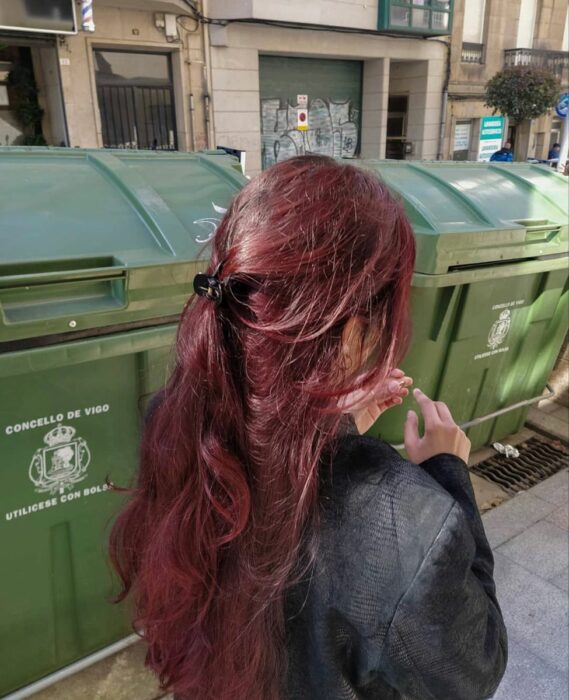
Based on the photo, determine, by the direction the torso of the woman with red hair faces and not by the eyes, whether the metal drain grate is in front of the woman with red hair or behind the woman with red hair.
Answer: in front

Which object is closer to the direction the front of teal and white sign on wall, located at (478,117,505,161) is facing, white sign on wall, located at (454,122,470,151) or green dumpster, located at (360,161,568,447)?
the green dumpster

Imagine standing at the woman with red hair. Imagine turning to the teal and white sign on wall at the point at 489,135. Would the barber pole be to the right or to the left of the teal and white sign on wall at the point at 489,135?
left

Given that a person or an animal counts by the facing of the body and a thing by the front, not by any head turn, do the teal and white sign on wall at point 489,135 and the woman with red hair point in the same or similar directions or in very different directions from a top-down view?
very different directions

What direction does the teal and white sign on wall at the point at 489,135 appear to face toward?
toward the camera

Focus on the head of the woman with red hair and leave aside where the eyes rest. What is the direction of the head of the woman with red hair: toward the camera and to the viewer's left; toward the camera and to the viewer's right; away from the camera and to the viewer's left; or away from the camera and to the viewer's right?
away from the camera and to the viewer's right

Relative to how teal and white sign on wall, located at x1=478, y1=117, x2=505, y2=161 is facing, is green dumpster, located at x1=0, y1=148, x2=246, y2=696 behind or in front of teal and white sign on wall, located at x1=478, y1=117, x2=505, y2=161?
in front

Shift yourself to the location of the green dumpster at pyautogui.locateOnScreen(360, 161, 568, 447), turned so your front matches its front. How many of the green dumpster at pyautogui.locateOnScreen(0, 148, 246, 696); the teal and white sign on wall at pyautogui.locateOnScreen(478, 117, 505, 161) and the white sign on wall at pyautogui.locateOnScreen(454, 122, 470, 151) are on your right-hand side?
1

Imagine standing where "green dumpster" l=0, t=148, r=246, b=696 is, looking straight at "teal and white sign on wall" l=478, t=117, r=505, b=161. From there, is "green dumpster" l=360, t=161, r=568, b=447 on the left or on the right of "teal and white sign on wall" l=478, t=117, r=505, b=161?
right

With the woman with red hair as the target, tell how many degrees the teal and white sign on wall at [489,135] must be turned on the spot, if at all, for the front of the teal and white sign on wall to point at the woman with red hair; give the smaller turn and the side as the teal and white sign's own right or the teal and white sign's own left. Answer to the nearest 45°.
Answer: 0° — it already faces them

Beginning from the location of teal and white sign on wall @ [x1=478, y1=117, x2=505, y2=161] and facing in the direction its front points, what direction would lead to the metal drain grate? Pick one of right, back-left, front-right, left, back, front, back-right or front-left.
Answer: front

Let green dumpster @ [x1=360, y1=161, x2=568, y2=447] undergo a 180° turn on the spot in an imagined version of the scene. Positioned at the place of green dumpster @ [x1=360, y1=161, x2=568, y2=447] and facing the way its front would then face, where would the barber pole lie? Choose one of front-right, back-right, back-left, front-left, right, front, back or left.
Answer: front

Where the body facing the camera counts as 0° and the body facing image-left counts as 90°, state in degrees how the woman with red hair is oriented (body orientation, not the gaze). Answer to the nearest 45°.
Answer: approximately 225°

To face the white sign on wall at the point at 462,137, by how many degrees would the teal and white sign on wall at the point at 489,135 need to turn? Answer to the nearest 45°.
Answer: approximately 45° to its right

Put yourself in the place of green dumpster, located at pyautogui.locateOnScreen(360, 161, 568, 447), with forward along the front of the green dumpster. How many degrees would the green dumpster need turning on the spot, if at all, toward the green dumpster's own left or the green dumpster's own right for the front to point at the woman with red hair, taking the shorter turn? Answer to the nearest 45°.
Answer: approximately 45° to the green dumpster's own right

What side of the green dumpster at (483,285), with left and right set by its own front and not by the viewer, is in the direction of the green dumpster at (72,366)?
right

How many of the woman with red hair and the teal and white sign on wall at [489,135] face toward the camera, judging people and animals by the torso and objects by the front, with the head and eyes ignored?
1
